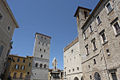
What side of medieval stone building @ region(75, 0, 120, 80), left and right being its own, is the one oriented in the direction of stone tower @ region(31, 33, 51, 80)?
right

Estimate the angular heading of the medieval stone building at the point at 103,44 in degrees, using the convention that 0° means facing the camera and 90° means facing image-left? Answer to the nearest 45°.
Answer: approximately 45°
